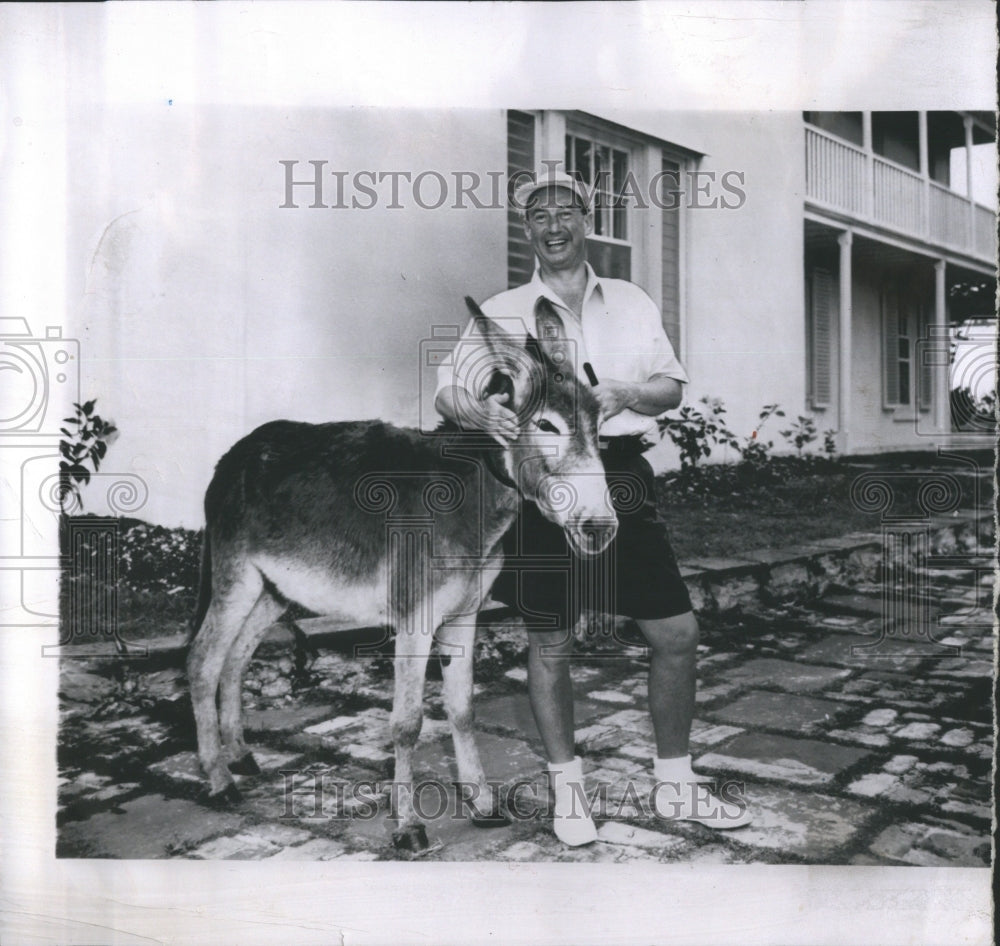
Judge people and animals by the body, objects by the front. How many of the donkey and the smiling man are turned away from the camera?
0

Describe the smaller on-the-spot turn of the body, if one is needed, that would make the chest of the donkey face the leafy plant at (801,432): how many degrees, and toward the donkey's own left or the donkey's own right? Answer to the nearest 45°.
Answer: approximately 45° to the donkey's own left

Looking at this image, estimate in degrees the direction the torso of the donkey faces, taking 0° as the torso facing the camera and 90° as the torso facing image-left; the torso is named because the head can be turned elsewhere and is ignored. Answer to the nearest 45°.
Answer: approximately 315°

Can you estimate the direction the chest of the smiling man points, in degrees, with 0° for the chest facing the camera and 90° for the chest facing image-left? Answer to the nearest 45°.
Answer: approximately 0°

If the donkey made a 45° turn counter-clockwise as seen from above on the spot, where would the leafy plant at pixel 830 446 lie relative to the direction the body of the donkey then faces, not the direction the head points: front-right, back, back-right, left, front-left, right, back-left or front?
front
